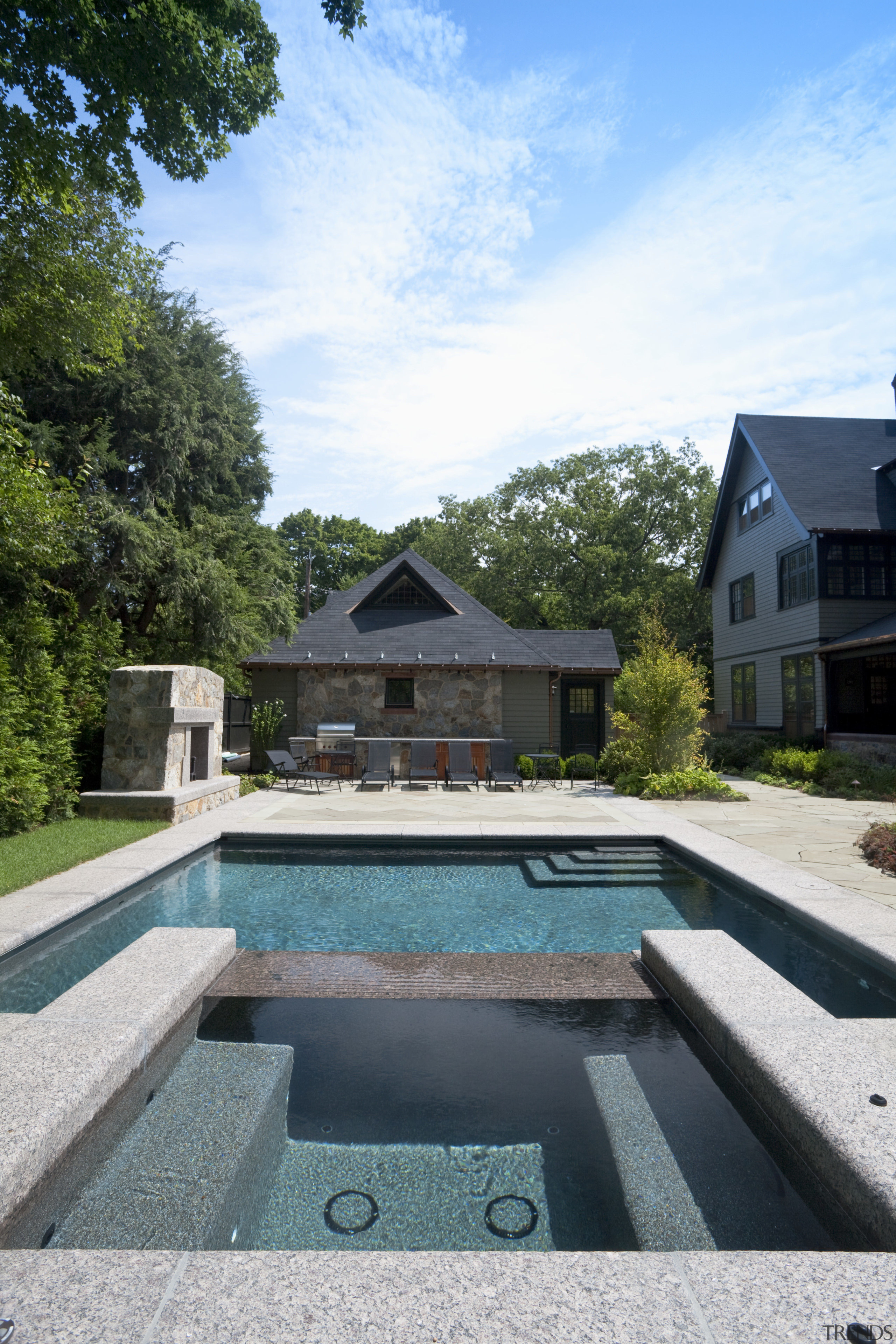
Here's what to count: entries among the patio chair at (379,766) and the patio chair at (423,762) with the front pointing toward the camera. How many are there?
2

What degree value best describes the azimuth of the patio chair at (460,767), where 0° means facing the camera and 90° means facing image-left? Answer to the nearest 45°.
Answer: approximately 0°

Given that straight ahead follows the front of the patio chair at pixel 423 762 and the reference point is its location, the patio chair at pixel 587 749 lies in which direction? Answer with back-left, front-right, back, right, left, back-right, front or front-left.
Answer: back-left

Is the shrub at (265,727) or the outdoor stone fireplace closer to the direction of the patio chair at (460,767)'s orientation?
the outdoor stone fireplace

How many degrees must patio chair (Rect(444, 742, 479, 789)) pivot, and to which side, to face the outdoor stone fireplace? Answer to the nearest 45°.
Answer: approximately 45° to its right

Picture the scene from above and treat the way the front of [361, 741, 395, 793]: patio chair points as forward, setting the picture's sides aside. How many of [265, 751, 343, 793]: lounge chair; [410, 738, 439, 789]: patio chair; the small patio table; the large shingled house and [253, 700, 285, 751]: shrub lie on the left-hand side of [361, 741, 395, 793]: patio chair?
3

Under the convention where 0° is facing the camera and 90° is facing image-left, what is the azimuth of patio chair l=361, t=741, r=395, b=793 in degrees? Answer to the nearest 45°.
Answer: approximately 0°

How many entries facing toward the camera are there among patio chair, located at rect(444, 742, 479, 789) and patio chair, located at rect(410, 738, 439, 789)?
2

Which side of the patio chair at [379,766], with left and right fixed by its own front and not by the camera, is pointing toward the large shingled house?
left

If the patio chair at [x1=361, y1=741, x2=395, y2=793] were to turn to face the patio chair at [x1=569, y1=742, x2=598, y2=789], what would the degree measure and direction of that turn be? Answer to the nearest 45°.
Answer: approximately 135° to its left
